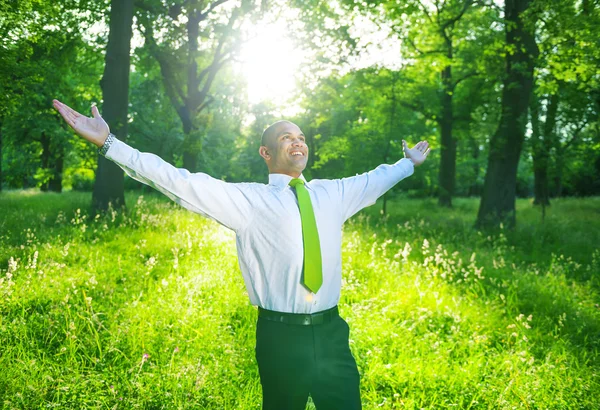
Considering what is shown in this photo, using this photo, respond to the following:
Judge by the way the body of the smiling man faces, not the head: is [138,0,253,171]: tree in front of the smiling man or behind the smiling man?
behind

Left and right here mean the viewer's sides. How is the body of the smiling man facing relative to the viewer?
facing the viewer and to the right of the viewer

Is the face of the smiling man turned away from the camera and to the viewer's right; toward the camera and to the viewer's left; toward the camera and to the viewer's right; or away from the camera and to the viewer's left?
toward the camera and to the viewer's right
